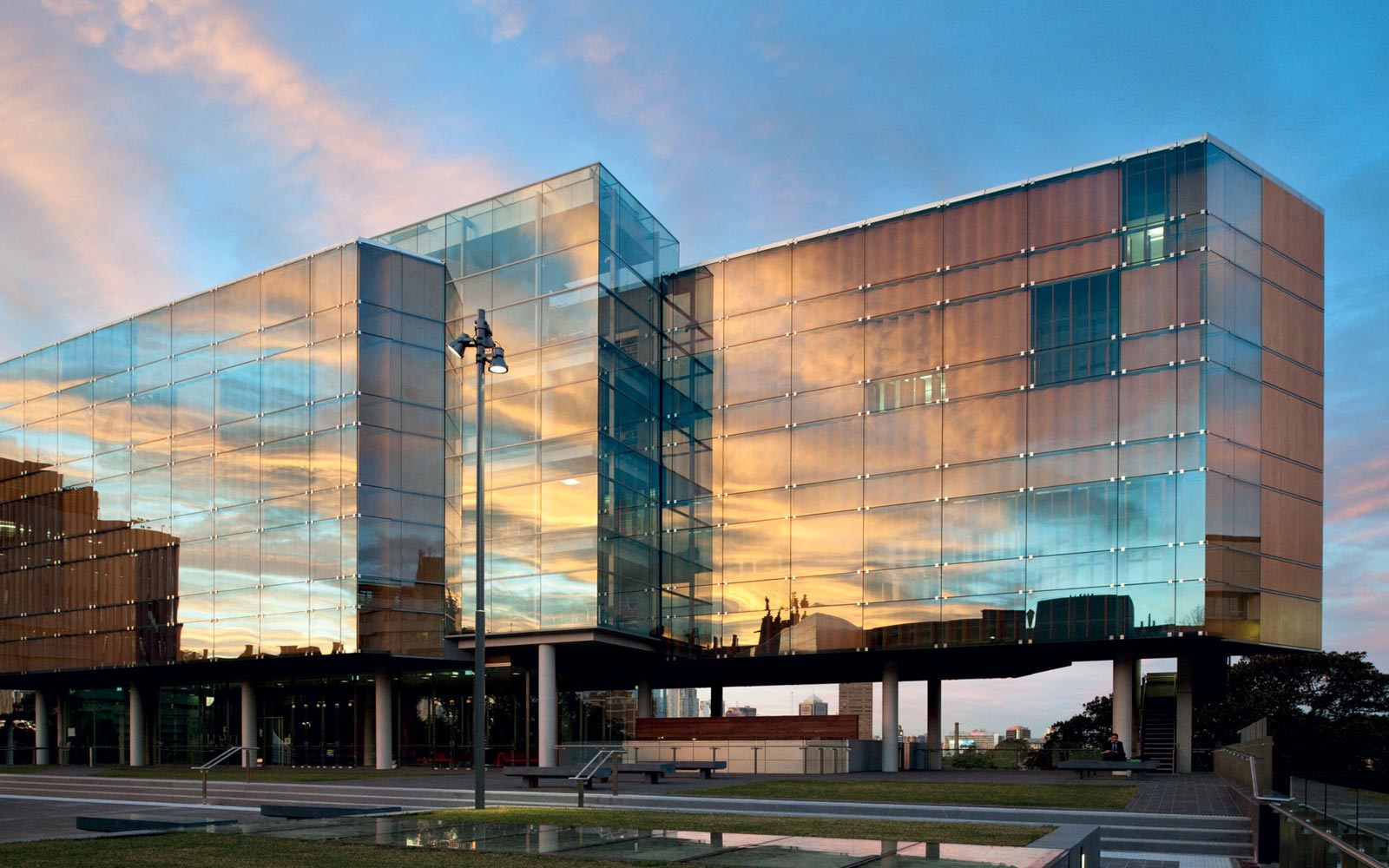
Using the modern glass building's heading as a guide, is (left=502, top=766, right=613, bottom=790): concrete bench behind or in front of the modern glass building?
in front

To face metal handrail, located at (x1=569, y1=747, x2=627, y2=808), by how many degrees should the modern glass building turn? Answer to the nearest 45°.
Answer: approximately 45° to its left

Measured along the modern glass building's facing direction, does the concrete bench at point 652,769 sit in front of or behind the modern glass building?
in front

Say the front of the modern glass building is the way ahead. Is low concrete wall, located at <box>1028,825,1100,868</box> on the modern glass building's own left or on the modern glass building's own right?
on the modern glass building's own left

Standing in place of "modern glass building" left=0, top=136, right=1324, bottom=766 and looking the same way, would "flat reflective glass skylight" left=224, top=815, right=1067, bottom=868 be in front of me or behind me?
in front

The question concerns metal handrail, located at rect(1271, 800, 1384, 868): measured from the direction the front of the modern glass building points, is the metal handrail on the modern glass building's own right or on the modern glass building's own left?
on the modern glass building's own left

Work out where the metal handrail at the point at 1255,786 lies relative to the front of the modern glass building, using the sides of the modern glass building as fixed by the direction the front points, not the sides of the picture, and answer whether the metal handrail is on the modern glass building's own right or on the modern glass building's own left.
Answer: on the modern glass building's own left

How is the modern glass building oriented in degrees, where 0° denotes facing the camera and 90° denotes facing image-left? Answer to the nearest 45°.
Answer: approximately 45°

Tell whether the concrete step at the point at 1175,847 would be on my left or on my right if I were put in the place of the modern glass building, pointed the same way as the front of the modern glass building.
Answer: on my left
